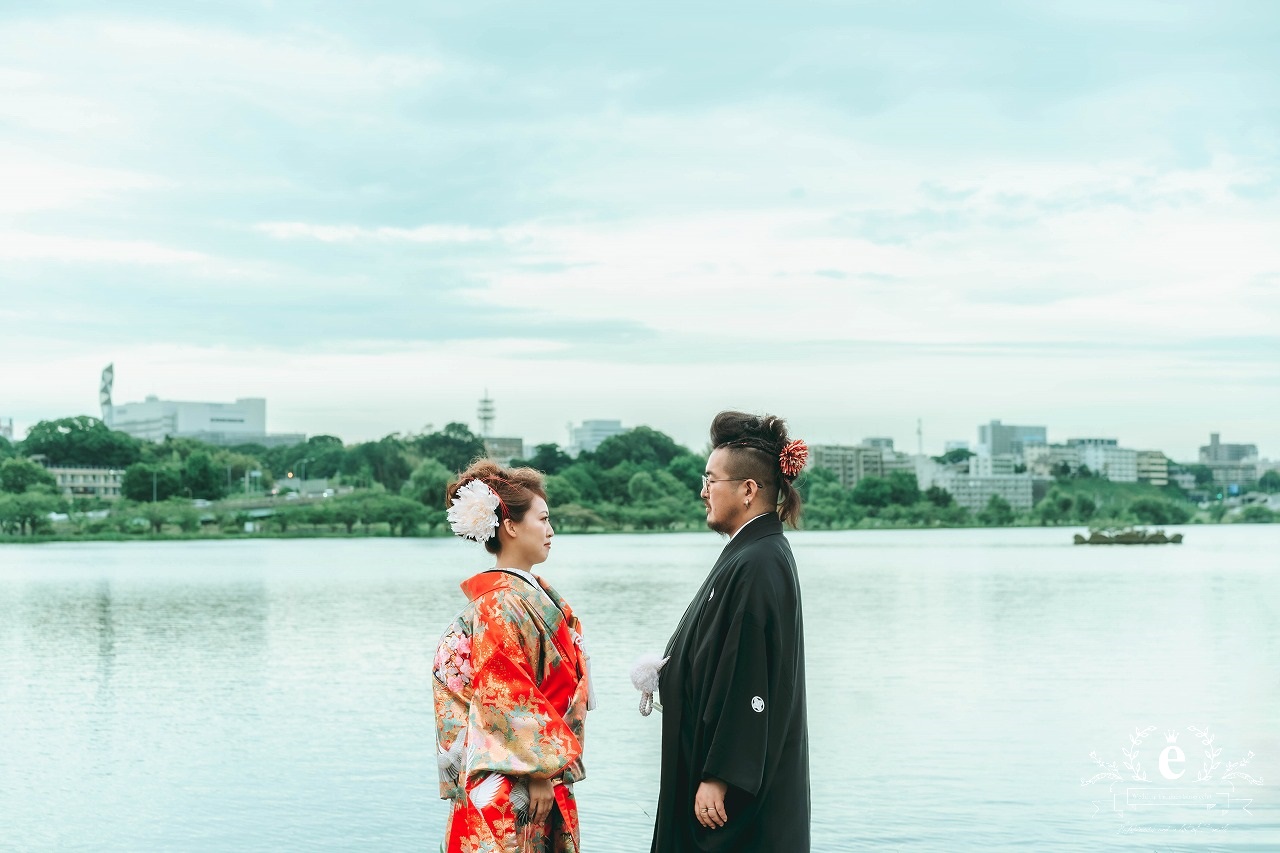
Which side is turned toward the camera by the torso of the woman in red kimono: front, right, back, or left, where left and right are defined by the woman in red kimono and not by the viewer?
right

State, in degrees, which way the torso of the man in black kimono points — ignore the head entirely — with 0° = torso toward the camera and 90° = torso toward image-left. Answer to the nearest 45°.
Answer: approximately 90°

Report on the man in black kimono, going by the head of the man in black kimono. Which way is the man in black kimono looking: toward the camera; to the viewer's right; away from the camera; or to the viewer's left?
to the viewer's left

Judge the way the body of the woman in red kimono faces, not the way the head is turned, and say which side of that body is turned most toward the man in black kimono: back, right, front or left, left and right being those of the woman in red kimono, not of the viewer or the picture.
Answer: front

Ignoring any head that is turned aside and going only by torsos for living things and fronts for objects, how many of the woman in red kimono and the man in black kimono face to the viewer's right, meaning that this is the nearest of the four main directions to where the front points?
1

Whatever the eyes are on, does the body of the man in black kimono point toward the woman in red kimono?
yes

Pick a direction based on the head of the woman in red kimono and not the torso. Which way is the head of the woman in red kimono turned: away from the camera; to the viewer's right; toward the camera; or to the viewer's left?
to the viewer's right

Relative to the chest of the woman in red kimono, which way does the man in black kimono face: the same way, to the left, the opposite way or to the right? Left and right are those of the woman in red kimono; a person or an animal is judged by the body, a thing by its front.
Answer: the opposite way
